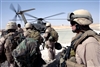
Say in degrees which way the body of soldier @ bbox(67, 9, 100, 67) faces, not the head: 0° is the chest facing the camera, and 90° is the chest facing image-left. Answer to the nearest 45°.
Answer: approximately 90°

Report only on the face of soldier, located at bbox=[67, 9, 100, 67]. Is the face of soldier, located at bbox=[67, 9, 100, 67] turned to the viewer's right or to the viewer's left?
to the viewer's left

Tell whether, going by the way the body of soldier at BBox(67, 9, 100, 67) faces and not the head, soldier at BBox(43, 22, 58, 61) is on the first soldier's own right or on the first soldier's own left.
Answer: on the first soldier's own right

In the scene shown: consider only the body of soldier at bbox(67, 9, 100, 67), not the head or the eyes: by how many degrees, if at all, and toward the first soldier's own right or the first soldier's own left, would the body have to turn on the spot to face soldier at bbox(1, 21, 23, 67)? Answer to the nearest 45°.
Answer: approximately 45° to the first soldier's own right

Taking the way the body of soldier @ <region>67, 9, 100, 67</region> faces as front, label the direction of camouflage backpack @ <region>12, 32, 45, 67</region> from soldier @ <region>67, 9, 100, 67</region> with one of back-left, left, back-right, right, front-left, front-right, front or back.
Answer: front-right
